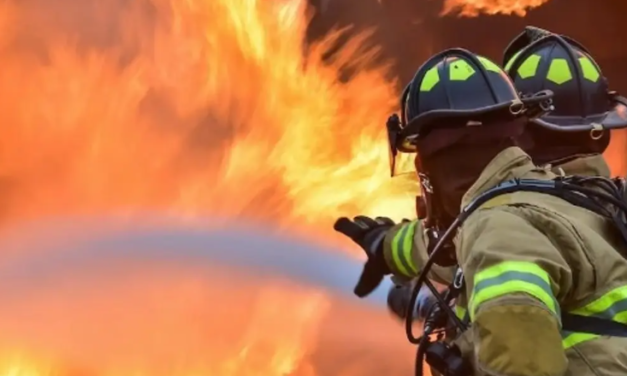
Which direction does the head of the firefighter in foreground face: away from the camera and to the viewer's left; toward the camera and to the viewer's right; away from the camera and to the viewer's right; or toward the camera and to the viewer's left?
away from the camera and to the viewer's left

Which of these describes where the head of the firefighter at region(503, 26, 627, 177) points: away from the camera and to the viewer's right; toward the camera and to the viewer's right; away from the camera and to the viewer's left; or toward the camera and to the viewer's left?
away from the camera and to the viewer's left

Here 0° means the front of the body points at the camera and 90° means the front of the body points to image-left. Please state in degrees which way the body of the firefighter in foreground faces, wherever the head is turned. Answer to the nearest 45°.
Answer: approximately 90°

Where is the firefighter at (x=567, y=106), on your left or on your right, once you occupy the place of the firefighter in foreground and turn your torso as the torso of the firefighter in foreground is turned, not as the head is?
on your right

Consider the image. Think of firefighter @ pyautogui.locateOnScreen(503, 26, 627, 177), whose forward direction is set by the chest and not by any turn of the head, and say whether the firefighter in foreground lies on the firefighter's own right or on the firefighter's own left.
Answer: on the firefighter's own left

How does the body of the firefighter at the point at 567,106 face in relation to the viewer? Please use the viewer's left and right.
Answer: facing away from the viewer and to the left of the viewer
